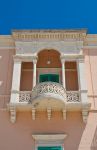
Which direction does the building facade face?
toward the camera
